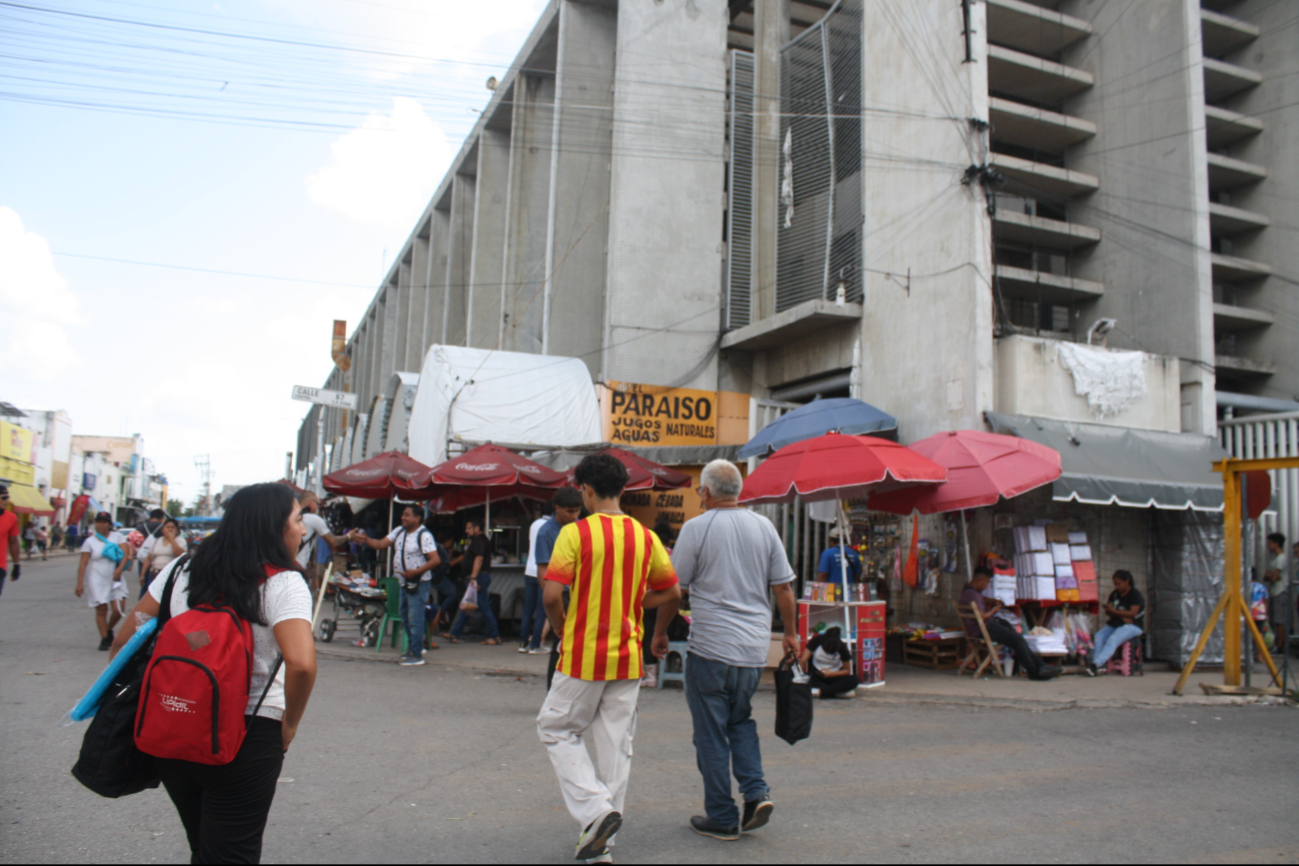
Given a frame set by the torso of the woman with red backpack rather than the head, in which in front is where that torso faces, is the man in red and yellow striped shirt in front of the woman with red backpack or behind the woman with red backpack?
in front

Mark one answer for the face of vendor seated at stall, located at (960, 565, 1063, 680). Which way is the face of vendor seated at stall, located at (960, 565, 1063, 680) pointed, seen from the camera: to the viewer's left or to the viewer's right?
to the viewer's right

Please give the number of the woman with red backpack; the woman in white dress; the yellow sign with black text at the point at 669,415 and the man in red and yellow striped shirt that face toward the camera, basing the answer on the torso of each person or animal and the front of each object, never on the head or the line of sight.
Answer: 2

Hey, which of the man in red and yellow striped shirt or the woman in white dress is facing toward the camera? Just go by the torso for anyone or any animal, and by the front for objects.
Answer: the woman in white dress

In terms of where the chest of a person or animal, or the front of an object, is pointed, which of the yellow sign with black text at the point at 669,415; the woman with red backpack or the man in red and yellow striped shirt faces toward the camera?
the yellow sign with black text

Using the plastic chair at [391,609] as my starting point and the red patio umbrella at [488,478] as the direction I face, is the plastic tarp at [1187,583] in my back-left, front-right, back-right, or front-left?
front-right

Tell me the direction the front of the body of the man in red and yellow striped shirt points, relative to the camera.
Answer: away from the camera

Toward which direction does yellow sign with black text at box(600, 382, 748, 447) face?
toward the camera

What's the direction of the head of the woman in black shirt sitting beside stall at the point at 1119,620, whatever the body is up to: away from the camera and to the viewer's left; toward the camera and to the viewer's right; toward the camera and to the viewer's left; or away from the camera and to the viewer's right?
toward the camera and to the viewer's left

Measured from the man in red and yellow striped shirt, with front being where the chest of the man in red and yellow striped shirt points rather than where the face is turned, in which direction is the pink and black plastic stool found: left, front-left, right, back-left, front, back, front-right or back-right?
front-right

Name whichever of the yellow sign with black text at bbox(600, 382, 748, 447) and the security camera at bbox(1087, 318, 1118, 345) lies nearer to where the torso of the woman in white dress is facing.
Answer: the security camera

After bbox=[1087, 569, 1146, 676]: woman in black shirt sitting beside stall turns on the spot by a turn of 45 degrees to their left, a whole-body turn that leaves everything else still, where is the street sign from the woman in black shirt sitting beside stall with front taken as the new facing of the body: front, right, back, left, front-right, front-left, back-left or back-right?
right

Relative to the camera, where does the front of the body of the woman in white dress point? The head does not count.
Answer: toward the camera

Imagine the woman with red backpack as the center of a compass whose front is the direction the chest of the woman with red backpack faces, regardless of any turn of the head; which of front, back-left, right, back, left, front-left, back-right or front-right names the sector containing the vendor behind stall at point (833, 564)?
front

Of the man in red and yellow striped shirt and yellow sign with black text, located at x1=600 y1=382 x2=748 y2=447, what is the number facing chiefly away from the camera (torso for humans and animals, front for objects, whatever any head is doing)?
1

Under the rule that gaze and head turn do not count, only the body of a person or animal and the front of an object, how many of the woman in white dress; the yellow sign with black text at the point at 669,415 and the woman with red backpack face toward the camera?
2
